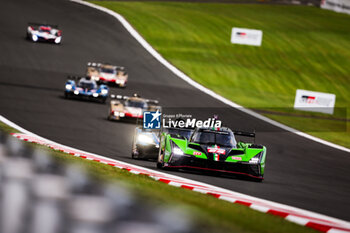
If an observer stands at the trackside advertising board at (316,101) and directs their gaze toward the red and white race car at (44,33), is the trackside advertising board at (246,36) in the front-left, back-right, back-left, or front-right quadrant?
front-right

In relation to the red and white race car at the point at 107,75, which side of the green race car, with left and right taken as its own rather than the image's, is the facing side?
back

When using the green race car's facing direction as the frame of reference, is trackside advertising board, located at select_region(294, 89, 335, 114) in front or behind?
behind

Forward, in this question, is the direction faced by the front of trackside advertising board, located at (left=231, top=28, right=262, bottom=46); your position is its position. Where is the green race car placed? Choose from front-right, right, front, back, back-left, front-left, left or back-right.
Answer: front

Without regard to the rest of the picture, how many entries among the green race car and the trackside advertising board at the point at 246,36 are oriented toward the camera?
2

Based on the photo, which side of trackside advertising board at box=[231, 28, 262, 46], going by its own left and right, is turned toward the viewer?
front

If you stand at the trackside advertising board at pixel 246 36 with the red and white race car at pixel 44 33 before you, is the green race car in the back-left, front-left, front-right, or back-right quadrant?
front-left

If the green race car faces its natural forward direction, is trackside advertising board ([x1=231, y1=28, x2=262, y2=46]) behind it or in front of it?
behind

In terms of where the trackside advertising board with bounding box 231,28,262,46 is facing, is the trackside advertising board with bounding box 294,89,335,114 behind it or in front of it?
in front

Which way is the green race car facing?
toward the camera

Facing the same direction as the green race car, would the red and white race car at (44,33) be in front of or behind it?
behind

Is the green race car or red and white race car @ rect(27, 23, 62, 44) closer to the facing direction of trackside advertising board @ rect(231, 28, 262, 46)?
the green race car

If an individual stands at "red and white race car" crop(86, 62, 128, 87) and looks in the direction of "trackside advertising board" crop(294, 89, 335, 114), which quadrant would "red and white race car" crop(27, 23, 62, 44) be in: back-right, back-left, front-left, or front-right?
back-left
